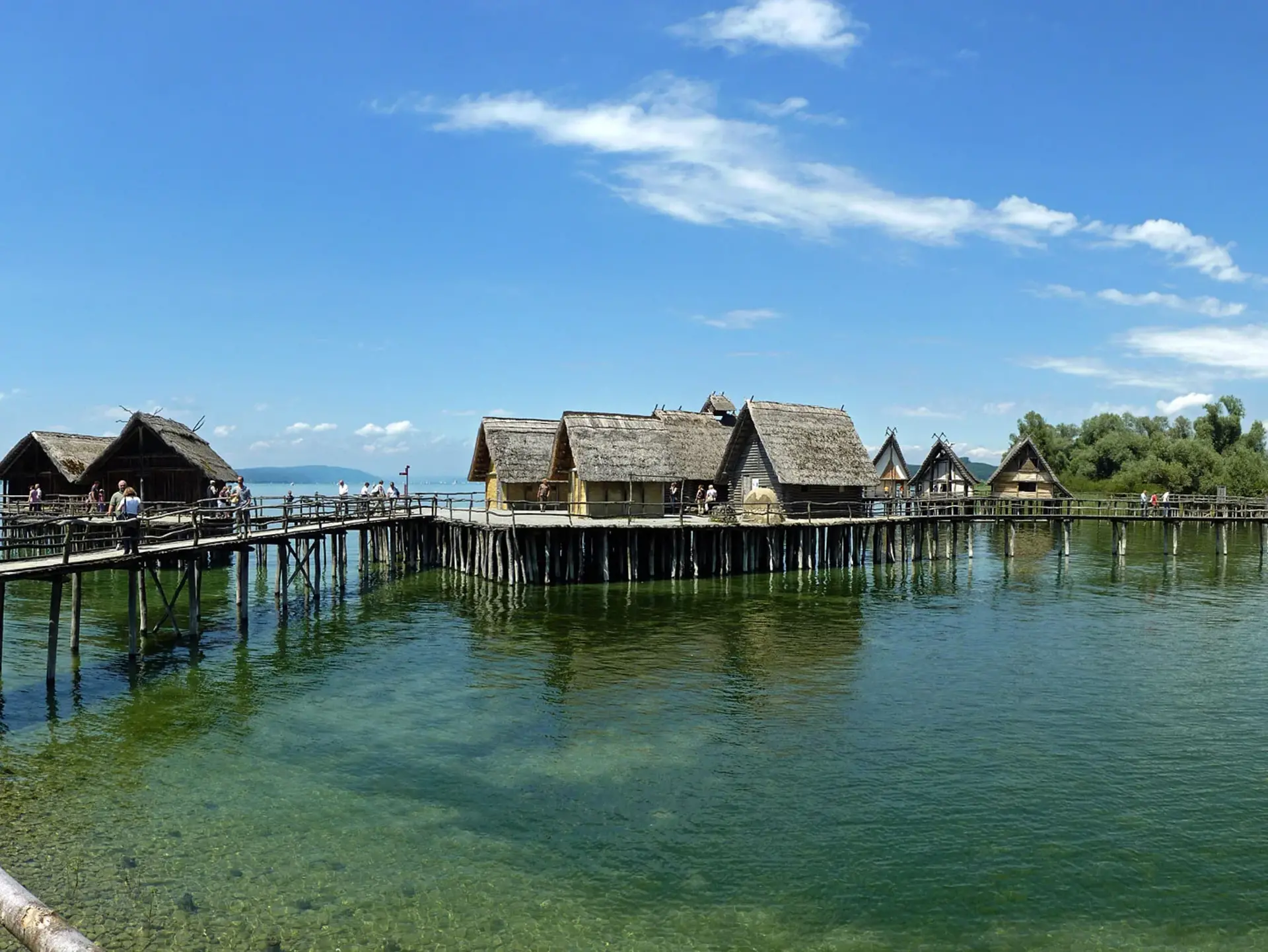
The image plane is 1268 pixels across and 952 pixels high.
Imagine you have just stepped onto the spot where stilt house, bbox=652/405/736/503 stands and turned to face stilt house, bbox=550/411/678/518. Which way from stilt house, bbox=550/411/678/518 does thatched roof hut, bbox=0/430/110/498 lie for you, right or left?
right

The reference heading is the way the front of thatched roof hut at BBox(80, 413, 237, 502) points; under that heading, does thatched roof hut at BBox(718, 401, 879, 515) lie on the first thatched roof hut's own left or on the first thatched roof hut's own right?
on the first thatched roof hut's own left

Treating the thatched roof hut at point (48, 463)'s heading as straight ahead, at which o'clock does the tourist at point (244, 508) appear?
The tourist is roughly at 10 o'clock from the thatched roof hut.

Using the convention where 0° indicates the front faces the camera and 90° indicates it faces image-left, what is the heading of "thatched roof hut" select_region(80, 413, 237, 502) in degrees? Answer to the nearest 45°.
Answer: approximately 0°

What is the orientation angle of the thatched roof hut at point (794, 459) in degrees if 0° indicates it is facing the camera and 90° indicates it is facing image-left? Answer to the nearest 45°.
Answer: approximately 45°

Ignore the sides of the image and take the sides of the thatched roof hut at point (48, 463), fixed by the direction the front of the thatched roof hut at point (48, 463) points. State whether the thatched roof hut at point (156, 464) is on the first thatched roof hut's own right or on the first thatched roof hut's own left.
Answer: on the first thatched roof hut's own left

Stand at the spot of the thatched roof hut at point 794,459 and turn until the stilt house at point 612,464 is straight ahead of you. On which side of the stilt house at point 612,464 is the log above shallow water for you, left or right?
left

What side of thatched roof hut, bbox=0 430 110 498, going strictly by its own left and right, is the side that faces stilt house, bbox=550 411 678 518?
left

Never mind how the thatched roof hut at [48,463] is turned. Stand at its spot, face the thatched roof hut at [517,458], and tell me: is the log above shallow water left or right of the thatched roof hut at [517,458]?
right

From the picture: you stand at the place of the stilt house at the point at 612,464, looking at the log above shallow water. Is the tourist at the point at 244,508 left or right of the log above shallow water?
right

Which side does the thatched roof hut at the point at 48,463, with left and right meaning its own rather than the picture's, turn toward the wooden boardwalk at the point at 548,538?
left
